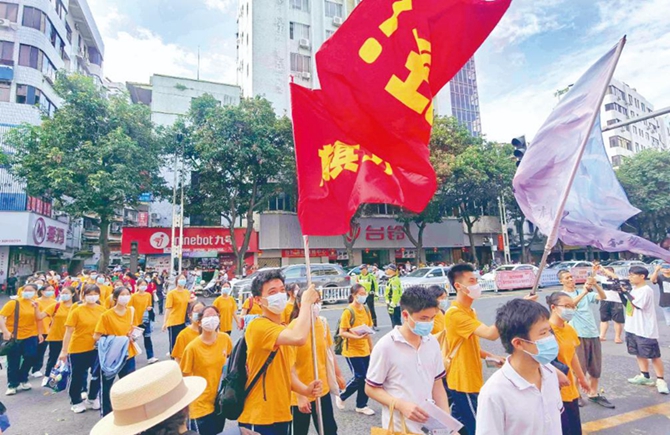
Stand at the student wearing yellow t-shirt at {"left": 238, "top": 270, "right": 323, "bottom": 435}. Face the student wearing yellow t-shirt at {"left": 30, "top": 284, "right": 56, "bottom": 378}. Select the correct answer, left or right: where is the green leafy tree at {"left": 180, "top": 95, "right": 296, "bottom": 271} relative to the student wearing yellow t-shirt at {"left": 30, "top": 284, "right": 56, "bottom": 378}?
right

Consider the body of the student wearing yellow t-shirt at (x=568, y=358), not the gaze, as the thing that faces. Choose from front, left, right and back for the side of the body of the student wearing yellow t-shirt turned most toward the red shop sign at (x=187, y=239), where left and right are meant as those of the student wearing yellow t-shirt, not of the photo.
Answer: back

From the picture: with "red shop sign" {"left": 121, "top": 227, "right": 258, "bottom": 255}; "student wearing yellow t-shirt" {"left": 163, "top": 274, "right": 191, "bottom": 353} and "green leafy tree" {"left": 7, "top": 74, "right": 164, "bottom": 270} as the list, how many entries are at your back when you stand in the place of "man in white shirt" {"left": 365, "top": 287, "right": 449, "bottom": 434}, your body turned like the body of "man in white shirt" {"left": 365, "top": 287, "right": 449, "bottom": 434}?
3

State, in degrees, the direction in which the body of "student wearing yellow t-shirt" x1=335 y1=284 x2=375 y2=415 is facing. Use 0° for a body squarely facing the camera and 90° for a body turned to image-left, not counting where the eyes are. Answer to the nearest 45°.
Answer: approximately 315°

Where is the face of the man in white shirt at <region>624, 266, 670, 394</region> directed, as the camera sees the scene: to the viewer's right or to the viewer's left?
to the viewer's left

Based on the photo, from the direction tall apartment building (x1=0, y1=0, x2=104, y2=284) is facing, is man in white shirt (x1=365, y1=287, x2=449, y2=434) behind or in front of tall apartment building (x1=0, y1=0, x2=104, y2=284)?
in front

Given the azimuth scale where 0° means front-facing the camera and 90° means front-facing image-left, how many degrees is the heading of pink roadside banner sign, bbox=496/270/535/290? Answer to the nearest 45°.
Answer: approximately 0°

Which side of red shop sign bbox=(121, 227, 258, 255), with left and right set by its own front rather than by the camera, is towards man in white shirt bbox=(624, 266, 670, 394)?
front
